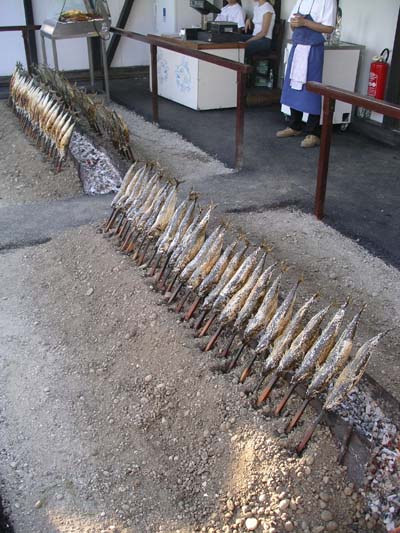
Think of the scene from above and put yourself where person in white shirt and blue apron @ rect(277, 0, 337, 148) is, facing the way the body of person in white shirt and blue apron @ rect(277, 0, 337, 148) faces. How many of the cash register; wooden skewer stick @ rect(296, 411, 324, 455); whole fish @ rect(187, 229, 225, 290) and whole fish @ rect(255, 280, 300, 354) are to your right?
1

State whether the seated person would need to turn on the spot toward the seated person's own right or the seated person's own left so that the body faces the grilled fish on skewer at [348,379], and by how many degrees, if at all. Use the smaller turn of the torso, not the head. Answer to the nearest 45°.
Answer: approximately 45° to the seated person's own left

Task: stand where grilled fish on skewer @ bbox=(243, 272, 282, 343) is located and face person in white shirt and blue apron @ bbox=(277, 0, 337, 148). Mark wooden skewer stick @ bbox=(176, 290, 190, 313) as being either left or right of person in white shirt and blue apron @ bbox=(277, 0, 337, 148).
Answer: left

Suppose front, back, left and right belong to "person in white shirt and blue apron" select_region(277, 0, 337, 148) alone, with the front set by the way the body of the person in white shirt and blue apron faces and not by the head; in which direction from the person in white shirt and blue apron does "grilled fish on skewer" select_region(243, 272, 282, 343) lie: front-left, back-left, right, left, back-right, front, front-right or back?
front-left

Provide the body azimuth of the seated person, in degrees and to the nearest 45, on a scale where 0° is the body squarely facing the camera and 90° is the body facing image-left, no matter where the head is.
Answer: approximately 45°

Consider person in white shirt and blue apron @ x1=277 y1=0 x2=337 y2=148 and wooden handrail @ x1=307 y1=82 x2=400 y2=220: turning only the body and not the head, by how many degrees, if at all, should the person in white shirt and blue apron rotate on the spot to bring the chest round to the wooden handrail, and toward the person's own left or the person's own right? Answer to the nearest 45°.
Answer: approximately 45° to the person's own left

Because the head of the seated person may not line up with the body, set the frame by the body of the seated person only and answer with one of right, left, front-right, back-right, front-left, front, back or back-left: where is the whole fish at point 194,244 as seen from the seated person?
front-left

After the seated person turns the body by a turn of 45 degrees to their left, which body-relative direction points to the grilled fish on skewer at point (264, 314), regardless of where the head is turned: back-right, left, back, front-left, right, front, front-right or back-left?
front
